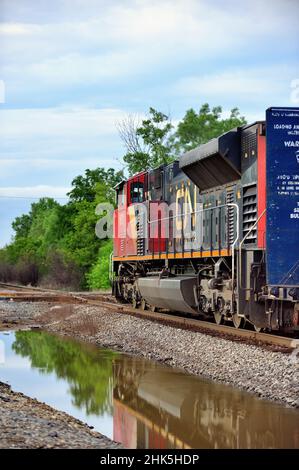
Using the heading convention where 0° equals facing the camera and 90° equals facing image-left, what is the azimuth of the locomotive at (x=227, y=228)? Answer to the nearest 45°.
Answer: approximately 135°
